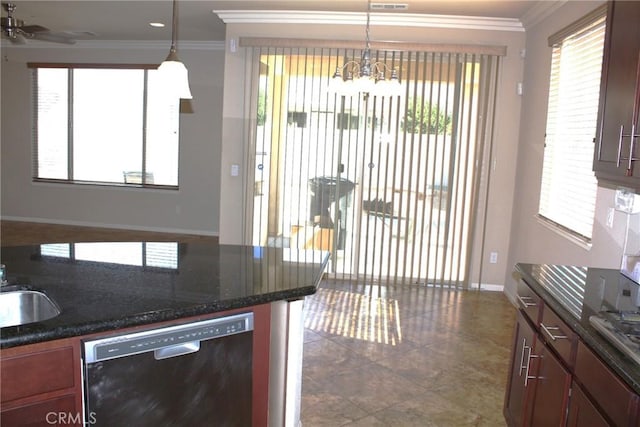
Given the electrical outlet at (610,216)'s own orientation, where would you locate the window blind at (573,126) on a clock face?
The window blind is roughly at 4 o'clock from the electrical outlet.

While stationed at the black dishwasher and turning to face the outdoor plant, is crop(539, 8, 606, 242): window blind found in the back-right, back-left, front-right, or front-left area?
front-right

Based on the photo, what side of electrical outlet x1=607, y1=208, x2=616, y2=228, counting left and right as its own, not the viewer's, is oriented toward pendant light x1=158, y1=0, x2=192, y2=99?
front

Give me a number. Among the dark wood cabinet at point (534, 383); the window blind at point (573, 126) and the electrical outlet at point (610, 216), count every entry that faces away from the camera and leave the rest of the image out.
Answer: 0

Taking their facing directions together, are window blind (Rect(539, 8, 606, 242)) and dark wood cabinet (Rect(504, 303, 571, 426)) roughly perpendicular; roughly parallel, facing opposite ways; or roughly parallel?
roughly parallel

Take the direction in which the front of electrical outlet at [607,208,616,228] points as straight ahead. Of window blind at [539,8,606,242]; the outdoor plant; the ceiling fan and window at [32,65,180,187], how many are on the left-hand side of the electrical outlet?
0

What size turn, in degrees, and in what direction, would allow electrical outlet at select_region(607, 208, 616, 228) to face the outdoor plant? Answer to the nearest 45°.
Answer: approximately 90° to its right

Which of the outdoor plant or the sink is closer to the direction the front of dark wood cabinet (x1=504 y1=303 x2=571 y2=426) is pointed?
the sink

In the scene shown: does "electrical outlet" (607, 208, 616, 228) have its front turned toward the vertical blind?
no

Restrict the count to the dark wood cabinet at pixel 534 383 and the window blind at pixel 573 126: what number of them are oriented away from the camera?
0

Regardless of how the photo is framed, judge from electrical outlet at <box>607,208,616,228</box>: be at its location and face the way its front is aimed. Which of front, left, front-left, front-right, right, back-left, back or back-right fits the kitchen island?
front

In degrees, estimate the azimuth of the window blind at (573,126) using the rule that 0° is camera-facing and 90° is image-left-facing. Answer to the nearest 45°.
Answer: approximately 45°

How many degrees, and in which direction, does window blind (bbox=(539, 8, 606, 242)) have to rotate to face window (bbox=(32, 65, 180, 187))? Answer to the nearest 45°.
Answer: approximately 45° to its right

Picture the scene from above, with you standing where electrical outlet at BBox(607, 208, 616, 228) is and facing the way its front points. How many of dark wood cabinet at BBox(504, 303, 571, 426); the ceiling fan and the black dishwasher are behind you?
0

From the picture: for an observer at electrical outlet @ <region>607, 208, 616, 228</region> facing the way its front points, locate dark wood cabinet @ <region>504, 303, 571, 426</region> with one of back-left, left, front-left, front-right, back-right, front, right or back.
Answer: front-left

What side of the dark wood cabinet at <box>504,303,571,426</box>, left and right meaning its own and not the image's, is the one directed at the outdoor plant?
right

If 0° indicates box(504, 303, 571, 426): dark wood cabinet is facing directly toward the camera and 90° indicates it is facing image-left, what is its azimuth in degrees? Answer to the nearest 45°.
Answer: approximately 45°

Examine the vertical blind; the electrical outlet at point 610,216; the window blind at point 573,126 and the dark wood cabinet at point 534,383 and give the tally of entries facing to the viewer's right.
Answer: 0

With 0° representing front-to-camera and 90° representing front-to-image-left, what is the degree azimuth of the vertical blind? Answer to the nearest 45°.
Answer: approximately 0°

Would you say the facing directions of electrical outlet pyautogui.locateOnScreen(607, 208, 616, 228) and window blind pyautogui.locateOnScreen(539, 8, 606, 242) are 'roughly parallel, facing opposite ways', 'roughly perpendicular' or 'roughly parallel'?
roughly parallel

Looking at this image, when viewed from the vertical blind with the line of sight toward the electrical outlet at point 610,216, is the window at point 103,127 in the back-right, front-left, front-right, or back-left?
back-right
